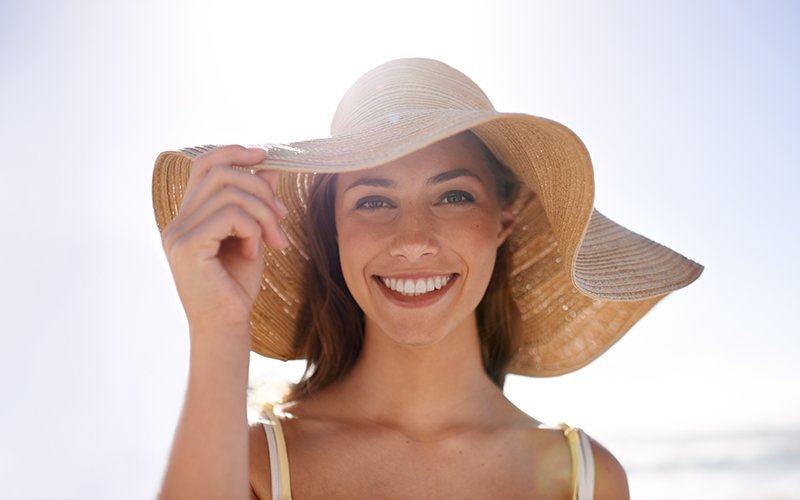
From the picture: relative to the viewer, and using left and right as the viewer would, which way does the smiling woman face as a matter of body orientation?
facing the viewer

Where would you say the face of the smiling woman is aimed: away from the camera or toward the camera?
toward the camera
